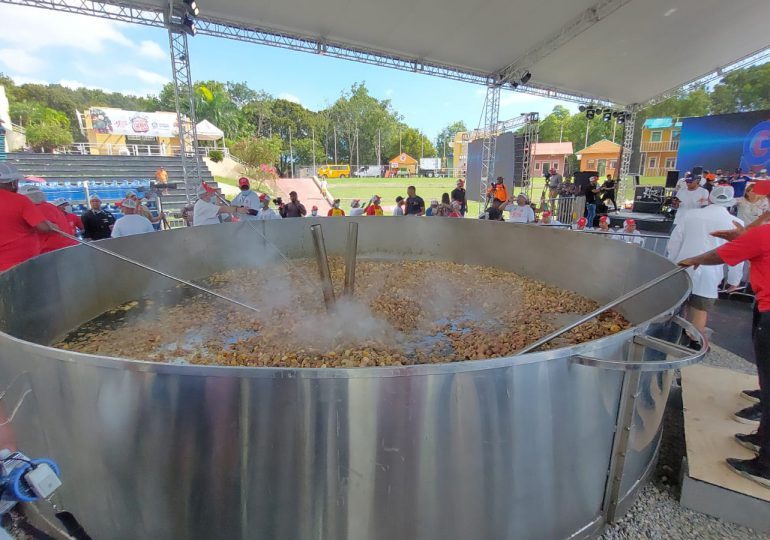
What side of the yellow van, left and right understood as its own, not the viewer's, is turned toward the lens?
left

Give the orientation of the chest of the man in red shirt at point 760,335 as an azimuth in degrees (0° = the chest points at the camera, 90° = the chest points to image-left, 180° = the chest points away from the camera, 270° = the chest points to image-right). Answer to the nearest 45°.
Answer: approximately 90°

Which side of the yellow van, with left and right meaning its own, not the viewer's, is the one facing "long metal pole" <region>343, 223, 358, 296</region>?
left

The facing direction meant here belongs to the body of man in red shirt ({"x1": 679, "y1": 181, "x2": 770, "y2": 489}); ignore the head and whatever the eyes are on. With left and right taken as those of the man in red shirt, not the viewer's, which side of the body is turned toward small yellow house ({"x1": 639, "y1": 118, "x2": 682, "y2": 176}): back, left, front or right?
right

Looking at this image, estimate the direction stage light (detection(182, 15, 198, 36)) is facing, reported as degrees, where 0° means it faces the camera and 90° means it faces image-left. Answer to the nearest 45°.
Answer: approximately 315°

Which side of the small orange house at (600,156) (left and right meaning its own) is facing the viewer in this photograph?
front

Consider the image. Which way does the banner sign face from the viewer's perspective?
toward the camera

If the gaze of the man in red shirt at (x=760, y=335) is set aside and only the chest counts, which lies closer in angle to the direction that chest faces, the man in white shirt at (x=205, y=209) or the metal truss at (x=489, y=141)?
the man in white shirt

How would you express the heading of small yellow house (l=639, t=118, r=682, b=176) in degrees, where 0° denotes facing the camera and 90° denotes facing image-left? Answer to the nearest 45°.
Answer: approximately 0°

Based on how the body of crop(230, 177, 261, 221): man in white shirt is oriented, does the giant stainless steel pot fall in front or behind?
in front

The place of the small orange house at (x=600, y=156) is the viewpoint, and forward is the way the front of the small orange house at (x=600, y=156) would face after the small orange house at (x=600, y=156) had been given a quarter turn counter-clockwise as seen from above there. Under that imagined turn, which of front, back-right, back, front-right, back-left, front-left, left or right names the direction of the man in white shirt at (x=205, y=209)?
right

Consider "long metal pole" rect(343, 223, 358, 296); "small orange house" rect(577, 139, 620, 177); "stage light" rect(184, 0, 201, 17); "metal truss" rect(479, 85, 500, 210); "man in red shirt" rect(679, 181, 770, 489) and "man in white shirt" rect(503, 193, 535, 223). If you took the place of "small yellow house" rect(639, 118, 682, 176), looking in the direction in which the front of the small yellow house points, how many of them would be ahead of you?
5

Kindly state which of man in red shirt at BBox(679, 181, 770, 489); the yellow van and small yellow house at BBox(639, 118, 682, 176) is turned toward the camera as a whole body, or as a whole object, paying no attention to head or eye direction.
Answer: the small yellow house

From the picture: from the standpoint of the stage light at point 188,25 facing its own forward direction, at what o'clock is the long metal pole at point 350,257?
The long metal pole is roughly at 1 o'clock from the stage light.
